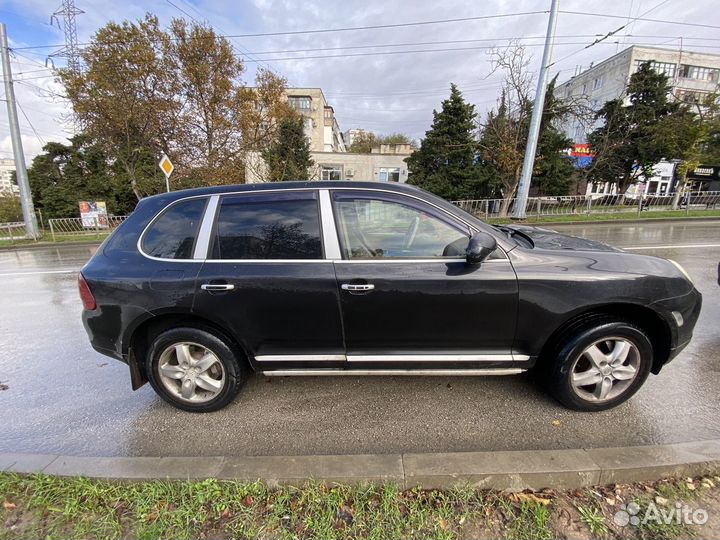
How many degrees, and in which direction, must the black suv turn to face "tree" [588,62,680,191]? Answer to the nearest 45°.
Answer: approximately 45° to its left

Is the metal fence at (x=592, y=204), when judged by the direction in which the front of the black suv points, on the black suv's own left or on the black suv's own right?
on the black suv's own left

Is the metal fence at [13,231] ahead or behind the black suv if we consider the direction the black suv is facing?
behind

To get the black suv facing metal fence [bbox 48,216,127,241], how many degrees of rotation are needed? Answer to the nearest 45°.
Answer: approximately 135° to its left

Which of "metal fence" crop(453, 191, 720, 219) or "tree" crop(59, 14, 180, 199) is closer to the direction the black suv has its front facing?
the metal fence

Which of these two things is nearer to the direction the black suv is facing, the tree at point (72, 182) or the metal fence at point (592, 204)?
the metal fence

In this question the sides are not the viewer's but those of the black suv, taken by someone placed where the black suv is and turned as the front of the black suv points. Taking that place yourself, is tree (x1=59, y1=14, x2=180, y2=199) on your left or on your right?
on your left

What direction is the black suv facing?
to the viewer's right
